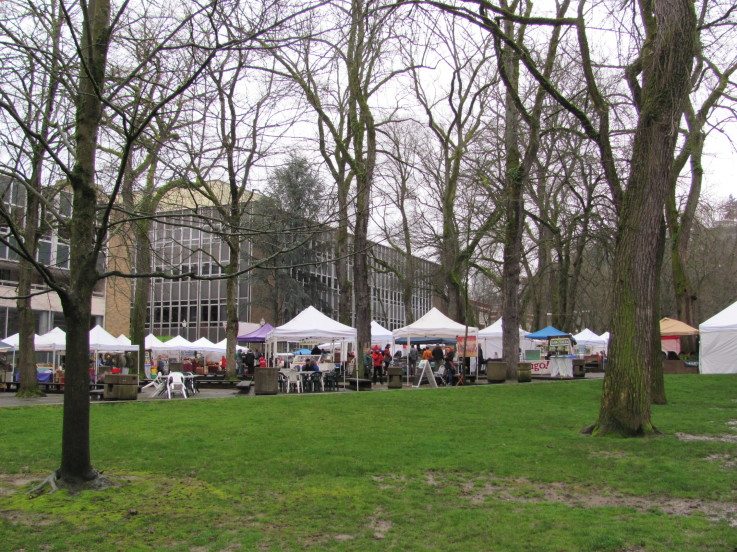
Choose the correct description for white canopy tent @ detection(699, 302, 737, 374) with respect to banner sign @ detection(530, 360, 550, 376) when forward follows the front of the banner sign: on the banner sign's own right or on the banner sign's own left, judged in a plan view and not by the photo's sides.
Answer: on the banner sign's own left

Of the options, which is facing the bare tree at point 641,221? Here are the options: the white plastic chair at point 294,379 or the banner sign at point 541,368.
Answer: the banner sign
